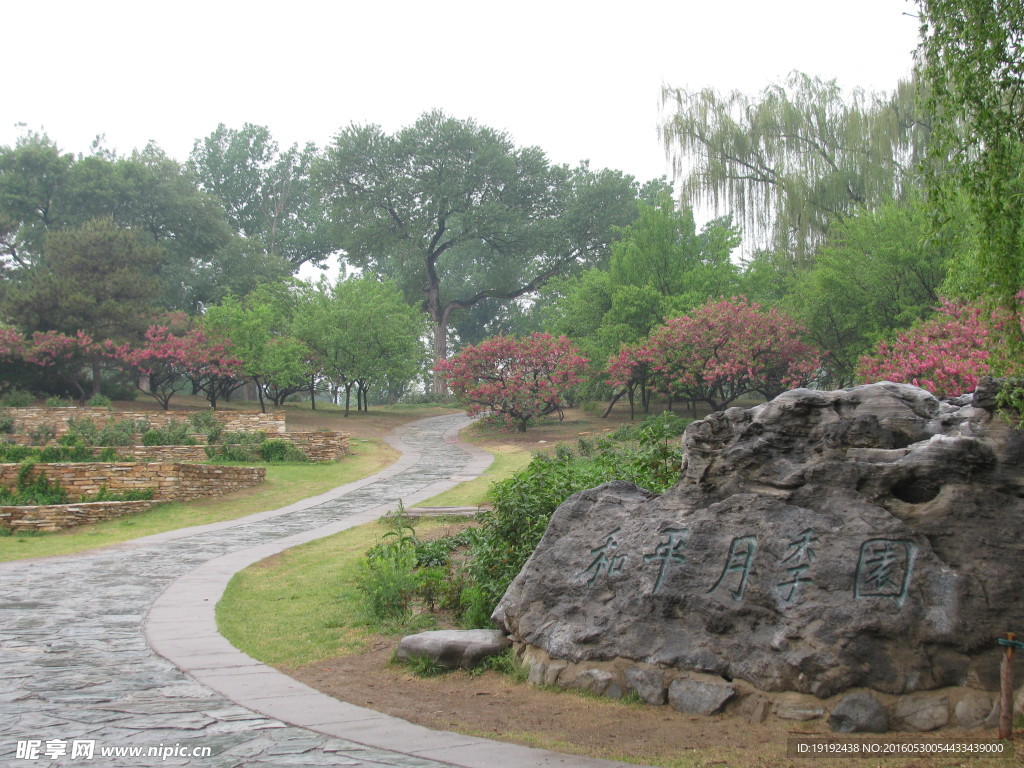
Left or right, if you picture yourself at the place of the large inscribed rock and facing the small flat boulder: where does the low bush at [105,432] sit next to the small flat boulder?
right

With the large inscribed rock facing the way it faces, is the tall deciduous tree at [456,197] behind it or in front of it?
behind

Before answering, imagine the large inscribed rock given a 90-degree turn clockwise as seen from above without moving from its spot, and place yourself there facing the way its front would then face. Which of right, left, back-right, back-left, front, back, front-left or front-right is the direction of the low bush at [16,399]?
front-right

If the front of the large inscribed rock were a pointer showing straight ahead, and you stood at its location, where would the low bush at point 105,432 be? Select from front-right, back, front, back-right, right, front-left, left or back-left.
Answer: back-right

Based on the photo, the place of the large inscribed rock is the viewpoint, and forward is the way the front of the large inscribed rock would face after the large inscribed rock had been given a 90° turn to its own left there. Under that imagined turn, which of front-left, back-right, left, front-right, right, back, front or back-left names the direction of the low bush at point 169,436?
back-left

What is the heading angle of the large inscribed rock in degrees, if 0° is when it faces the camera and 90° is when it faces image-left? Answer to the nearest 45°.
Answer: approximately 0°

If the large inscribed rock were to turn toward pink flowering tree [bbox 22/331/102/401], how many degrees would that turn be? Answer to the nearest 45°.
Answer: approximately 135° to its right

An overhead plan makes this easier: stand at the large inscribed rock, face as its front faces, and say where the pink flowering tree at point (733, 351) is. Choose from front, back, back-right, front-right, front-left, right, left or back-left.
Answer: back

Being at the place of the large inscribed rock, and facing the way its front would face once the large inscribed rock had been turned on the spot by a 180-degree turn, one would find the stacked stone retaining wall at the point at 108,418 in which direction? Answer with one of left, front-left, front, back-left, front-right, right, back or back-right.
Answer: front-left

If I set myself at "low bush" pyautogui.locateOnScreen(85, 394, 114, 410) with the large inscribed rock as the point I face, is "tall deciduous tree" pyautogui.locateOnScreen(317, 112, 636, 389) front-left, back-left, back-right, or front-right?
back-left

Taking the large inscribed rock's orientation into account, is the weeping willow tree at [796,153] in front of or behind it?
behind

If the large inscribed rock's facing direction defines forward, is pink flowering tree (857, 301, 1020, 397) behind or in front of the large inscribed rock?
behind
